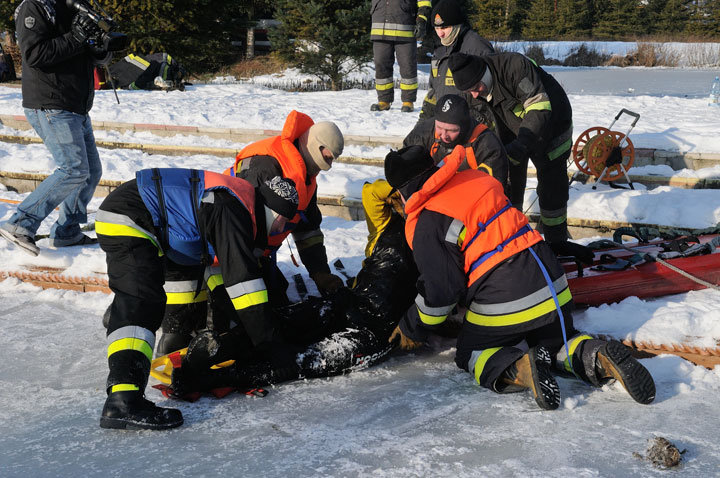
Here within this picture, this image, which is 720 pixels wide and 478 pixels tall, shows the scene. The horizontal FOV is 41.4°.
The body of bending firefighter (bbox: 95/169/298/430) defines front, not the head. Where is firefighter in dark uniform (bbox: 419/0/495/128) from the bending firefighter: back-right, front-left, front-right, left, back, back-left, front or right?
front-left

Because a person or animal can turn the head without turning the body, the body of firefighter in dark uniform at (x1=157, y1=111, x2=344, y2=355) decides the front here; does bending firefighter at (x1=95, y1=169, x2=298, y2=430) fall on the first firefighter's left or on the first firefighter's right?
on the first firefighter's right

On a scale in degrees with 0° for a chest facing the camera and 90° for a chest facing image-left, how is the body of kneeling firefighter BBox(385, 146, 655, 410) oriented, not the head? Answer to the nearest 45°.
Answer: approximately 135°

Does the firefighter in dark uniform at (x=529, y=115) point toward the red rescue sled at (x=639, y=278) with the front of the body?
no

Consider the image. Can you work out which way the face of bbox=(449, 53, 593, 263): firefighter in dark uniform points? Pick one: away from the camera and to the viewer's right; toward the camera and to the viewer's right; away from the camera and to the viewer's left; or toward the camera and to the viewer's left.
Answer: toward the camera and to the viewer's left

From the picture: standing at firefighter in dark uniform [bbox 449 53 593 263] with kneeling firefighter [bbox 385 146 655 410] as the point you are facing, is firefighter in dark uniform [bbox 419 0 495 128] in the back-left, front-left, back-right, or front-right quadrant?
back-right

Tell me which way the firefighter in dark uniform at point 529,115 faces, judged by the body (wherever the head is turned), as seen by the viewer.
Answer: to the viewer's left

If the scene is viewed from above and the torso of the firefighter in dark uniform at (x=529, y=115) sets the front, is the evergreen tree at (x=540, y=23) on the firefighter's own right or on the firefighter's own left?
on the firefighter's own right

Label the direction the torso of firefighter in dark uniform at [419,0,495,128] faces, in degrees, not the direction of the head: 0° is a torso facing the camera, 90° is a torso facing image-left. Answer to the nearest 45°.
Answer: approximately 45°

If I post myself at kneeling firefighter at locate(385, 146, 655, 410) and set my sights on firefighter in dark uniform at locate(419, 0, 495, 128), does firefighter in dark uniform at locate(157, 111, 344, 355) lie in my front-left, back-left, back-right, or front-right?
front-left

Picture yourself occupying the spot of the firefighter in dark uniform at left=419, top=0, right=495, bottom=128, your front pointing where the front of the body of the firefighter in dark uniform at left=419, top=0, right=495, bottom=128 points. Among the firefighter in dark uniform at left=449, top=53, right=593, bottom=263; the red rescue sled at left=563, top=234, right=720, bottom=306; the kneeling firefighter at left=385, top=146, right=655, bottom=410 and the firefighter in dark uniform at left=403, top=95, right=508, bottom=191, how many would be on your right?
0

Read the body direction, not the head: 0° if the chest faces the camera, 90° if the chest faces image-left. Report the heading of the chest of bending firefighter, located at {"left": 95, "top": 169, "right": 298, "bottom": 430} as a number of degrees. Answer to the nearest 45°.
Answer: approximately 270°

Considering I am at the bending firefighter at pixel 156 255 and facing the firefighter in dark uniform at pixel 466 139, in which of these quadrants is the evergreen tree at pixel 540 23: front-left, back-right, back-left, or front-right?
front-left
